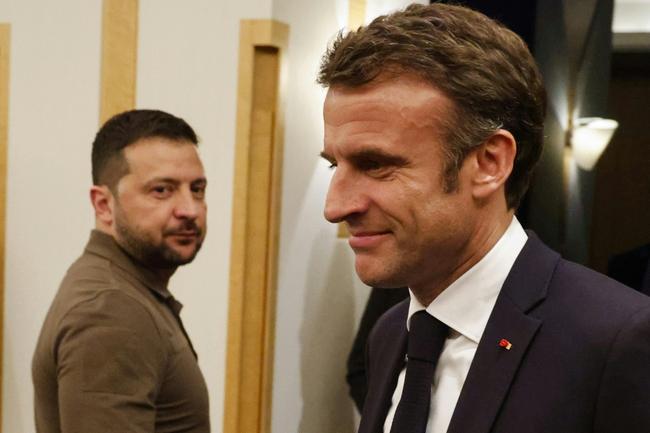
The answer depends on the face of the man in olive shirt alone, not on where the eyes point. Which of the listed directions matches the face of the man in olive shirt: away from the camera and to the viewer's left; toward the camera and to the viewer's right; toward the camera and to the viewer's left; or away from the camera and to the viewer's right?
toward the camera and to the viewer's right

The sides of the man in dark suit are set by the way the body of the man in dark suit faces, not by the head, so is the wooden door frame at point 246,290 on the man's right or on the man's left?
on the man's right

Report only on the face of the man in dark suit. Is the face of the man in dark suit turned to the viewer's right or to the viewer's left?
to the viewer's left

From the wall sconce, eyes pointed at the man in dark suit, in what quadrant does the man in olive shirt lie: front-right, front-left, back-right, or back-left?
front-right

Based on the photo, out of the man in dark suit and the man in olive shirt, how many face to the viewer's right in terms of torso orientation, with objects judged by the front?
1

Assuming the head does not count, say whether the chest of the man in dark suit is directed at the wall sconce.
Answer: no

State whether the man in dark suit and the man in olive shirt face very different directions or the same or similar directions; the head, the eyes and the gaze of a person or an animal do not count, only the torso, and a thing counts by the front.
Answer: very different directions

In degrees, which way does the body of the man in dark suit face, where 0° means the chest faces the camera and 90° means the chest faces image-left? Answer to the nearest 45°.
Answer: approximately 45°

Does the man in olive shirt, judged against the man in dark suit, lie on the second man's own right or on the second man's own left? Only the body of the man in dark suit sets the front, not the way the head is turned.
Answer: on the second man's own right

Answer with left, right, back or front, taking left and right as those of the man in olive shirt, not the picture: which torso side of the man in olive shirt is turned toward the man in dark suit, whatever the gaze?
right
